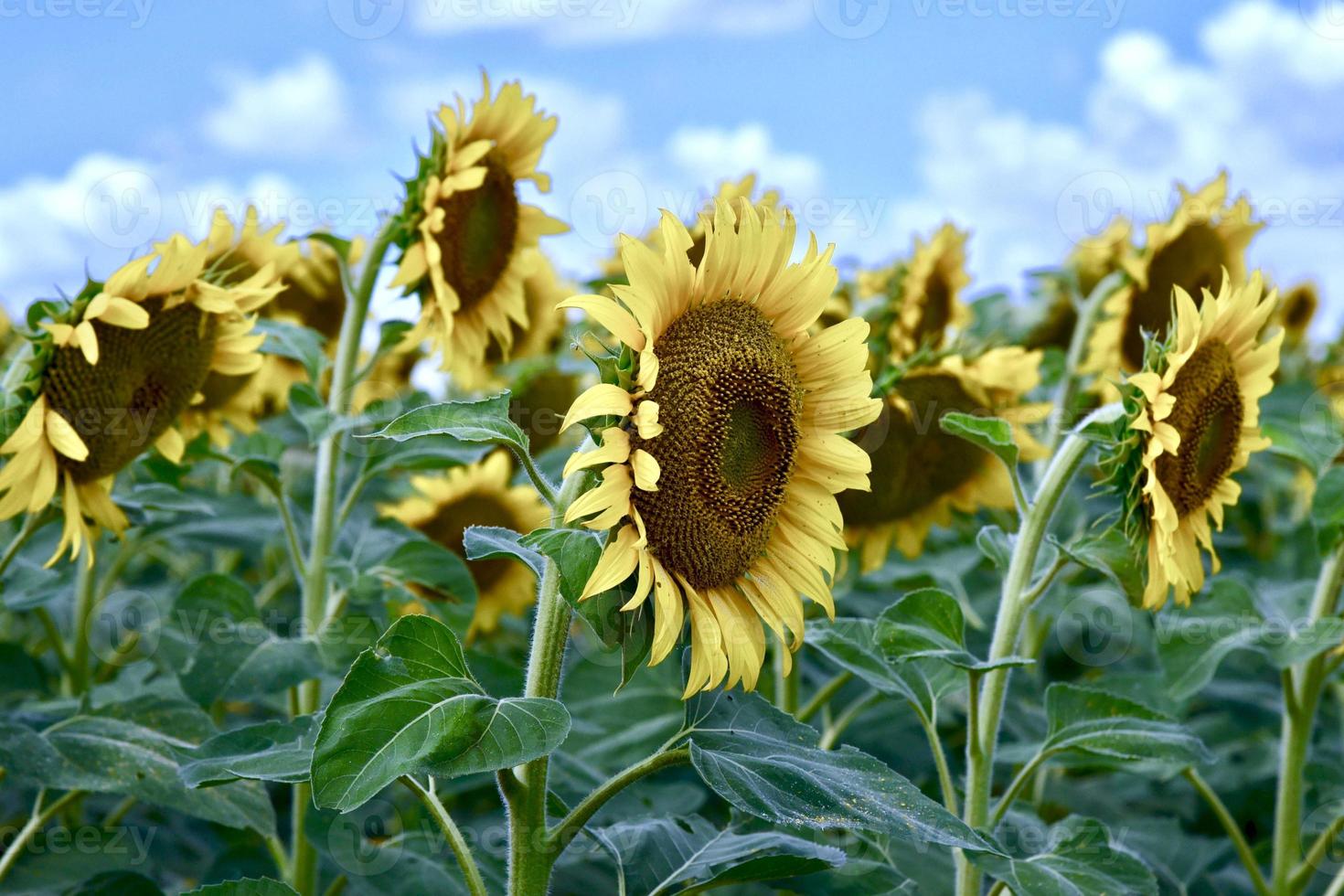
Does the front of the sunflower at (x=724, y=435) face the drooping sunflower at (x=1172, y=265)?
no

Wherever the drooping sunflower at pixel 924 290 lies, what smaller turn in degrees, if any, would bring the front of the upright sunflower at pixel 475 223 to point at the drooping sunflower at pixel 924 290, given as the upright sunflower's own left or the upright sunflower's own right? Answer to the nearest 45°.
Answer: approximately 90° to the upright sunflower's own left

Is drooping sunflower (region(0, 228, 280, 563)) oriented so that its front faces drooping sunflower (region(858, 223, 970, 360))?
no

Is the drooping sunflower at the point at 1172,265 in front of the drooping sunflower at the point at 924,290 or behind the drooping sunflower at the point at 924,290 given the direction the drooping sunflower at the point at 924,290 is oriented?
in front

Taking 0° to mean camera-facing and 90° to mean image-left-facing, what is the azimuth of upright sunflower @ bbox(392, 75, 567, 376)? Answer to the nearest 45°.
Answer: approximately 315°

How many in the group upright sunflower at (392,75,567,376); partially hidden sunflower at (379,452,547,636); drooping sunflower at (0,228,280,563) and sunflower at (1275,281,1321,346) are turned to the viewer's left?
0

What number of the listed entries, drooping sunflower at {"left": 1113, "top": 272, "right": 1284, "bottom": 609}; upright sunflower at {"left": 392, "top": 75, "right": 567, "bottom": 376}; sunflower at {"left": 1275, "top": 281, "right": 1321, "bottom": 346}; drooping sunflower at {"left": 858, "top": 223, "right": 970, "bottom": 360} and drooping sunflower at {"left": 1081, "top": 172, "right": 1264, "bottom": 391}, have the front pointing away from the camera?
0

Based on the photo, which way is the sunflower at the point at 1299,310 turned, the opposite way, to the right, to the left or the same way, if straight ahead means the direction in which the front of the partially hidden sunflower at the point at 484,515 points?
the same way

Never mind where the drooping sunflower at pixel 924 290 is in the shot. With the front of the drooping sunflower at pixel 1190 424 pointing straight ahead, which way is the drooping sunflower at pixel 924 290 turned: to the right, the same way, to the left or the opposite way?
the same way

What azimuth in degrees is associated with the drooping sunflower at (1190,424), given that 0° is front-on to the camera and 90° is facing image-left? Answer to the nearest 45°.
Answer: approximately 315°

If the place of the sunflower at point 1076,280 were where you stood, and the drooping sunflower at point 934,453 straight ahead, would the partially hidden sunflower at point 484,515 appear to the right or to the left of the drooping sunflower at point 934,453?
right

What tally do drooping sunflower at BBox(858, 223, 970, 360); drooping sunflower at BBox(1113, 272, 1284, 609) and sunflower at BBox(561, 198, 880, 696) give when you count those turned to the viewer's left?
0

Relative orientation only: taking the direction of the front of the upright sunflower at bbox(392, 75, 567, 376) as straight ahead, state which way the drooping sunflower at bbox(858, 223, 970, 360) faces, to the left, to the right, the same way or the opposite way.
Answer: the same way

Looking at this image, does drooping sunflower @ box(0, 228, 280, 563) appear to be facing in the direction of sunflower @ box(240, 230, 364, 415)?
no

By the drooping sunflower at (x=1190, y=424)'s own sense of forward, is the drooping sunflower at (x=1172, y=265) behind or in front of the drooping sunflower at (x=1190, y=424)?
behind

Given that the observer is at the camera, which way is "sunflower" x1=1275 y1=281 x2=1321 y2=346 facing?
facing the viewer and to the right of the viewer

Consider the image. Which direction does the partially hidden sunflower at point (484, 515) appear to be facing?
toward the camera

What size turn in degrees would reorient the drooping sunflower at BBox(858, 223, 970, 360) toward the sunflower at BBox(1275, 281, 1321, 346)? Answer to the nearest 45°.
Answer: approximately 90° to its left

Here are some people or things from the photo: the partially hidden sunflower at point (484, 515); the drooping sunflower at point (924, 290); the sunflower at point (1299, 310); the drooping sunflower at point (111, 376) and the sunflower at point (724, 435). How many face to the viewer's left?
0
